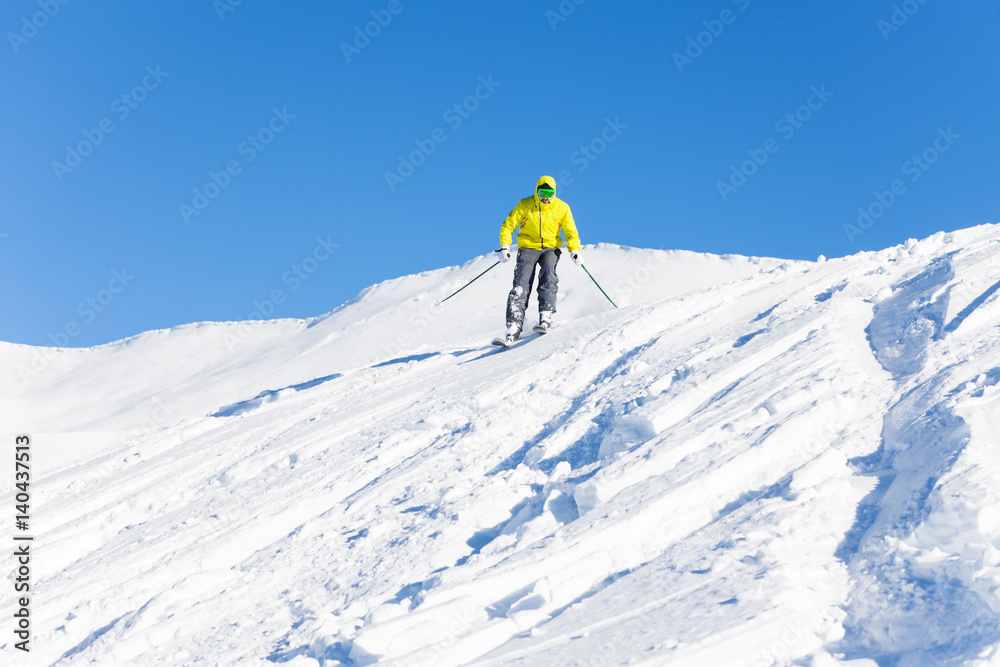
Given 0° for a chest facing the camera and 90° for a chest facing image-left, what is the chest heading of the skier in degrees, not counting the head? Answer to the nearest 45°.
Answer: approximately 0°
